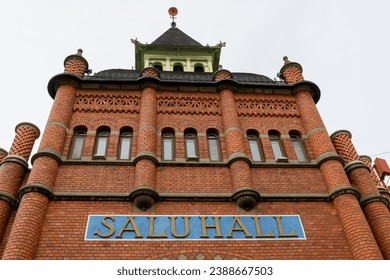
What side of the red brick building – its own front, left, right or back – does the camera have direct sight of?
front
